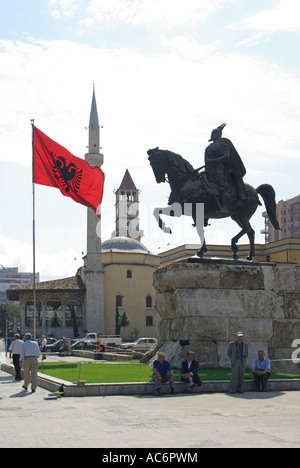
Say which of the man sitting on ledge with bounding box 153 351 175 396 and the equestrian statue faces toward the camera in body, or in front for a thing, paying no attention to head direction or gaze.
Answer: the man sitting on ledge

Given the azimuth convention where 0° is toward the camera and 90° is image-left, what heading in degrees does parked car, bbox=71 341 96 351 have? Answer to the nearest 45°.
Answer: approximately 90°

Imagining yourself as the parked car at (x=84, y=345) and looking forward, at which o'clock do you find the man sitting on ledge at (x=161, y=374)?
The man sitting on ledge is roughly at 9 o'clock from the parked car.

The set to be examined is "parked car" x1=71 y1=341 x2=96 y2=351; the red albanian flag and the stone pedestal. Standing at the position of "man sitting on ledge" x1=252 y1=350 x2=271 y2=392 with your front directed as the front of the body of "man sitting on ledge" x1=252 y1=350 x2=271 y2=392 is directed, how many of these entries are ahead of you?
0

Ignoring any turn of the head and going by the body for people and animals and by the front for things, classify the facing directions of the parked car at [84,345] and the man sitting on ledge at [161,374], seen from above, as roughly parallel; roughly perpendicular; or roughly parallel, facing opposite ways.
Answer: roughly perpendicular

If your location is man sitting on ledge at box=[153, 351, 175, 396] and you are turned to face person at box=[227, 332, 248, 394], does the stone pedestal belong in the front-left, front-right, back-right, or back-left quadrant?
front-left

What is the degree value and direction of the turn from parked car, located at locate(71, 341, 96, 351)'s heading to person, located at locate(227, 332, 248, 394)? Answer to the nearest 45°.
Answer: approximately 90° to its left

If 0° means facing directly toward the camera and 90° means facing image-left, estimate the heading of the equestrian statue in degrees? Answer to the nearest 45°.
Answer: approximately 90°

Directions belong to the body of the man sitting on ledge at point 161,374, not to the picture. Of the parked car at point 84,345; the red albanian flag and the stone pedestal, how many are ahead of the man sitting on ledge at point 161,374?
0

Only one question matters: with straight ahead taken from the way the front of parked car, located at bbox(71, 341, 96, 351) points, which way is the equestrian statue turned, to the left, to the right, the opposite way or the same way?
the same way

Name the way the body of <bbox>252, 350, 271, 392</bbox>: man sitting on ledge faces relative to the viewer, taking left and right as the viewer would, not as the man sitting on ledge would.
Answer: facing the viewer

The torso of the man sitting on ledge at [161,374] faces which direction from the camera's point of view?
toward the camera

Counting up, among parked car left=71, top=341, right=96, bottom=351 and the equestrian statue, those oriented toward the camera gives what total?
0
